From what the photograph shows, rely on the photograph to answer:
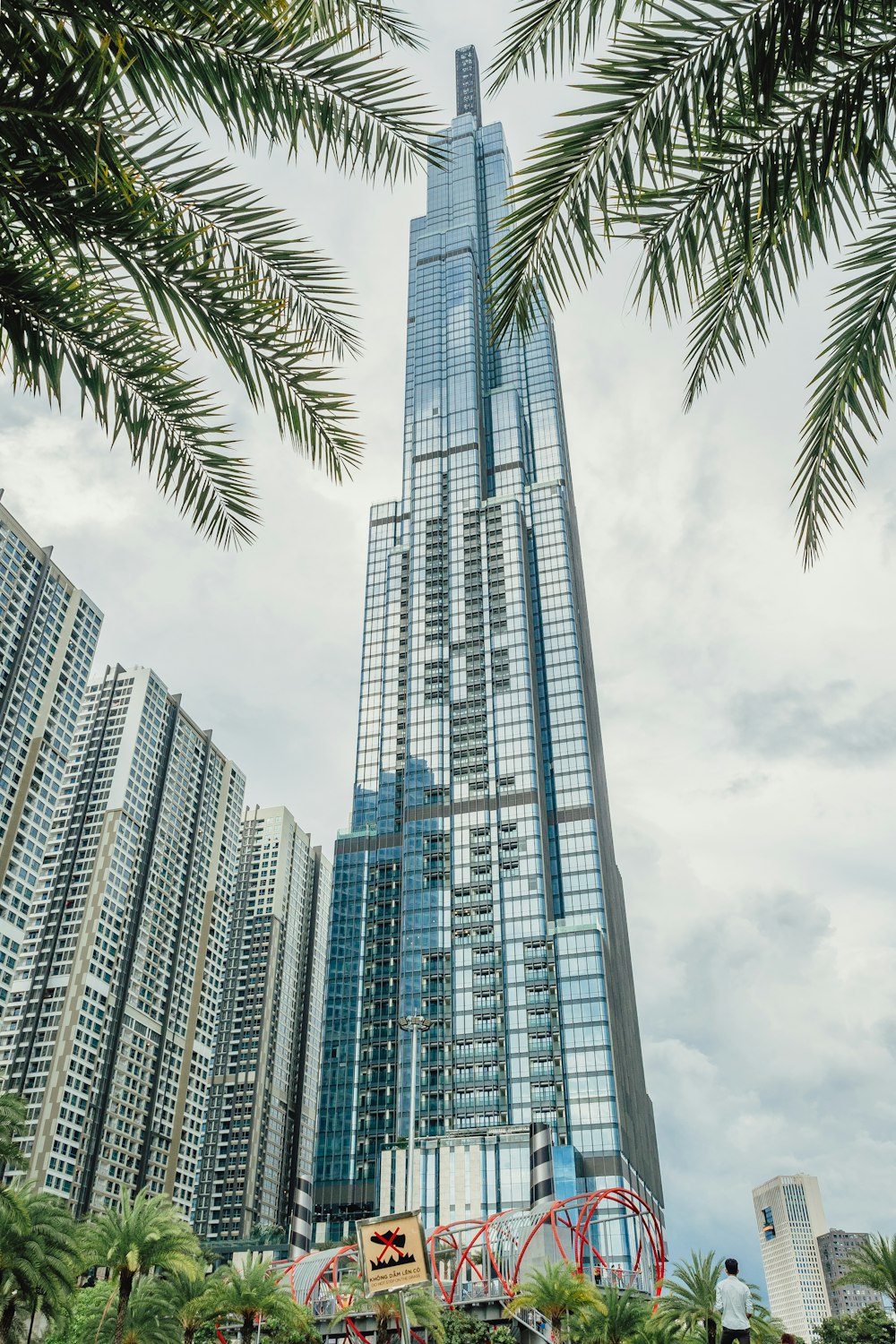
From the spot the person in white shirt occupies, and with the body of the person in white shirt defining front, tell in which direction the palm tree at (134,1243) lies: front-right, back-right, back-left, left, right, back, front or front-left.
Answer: front-left

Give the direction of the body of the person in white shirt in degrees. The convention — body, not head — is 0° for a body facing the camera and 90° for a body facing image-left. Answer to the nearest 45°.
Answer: approximately 180°

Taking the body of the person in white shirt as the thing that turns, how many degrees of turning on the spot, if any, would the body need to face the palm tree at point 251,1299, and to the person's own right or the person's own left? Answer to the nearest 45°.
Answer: approximately 45° to the person's own left

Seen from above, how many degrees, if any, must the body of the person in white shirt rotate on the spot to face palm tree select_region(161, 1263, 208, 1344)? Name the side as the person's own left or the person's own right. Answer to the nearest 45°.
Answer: approximately 45° to the person's own left

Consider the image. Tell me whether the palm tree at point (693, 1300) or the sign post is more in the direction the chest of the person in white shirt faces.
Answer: the palm tree

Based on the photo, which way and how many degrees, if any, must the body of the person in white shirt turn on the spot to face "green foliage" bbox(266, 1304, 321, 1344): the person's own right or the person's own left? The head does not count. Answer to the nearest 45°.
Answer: approximately 45° to the person's own left

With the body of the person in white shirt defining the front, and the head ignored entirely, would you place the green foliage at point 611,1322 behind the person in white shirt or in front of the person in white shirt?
in front

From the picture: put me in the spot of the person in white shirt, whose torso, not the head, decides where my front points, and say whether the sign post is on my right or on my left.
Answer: on my left

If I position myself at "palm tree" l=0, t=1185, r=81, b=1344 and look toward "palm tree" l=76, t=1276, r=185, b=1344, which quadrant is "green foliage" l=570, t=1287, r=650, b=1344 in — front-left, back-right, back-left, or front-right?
front-right

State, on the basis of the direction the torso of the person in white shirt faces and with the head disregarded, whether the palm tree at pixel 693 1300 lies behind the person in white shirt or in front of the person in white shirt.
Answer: in front
